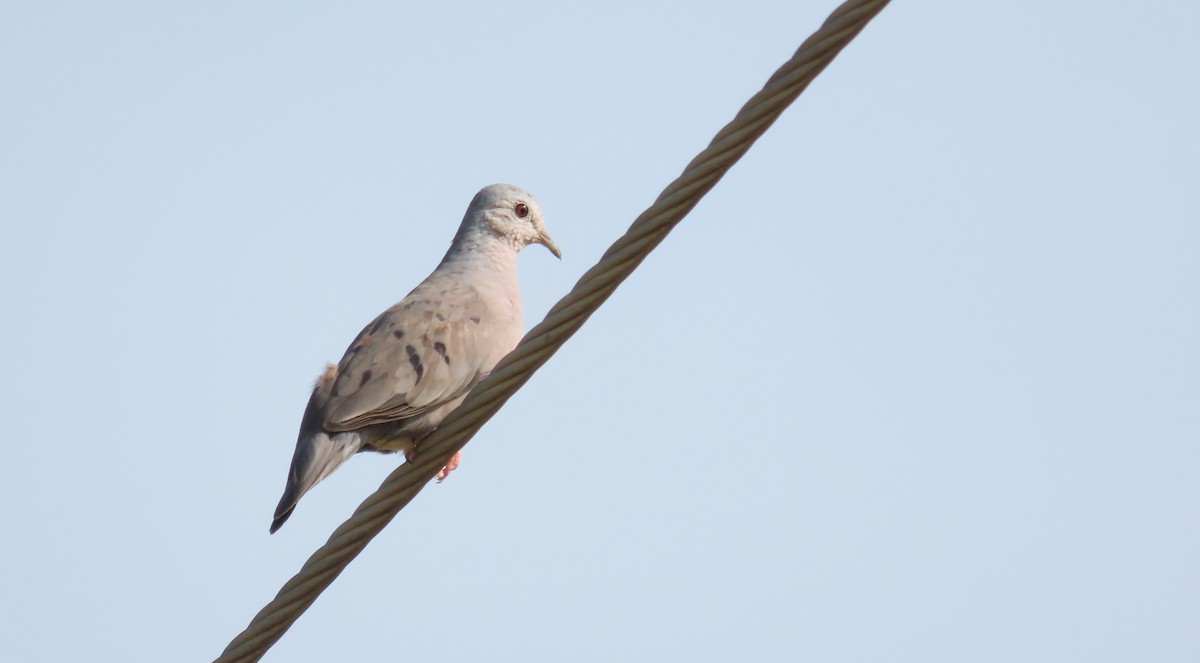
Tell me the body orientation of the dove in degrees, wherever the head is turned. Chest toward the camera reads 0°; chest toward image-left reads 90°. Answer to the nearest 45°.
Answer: approximately 270°
